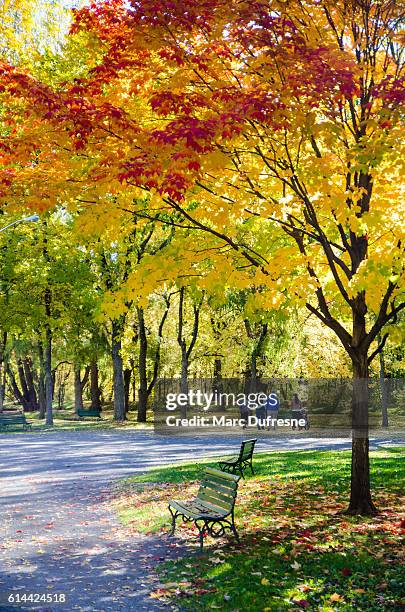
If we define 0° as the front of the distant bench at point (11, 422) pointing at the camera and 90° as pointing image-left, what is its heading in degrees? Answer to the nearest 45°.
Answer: approximately 315°

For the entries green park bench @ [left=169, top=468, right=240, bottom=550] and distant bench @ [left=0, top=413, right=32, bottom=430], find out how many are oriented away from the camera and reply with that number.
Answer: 0

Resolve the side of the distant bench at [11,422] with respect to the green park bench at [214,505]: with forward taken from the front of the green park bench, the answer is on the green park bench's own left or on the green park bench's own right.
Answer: on the green park bench's own right

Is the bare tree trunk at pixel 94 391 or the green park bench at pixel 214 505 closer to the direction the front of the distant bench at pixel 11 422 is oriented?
the green park bench

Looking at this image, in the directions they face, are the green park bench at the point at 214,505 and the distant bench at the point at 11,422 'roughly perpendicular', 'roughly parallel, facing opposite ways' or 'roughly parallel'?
roughly perpendicular

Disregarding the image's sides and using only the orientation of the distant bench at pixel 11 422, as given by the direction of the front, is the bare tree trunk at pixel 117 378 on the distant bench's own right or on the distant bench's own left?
on the distant bench's own left

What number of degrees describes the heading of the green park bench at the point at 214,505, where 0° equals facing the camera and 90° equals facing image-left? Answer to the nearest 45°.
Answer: approximately 45°

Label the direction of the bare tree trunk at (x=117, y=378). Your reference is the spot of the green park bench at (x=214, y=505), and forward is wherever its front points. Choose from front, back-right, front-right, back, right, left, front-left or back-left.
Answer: back-right

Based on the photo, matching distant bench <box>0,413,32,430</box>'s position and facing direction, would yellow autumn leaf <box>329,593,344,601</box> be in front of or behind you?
in front

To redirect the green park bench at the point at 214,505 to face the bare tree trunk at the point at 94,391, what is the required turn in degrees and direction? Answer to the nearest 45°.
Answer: approximately 135° to its right
